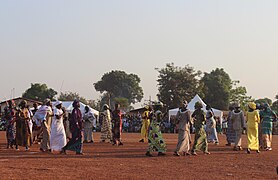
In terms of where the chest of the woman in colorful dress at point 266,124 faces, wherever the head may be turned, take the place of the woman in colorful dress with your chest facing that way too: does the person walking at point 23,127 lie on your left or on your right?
on your left

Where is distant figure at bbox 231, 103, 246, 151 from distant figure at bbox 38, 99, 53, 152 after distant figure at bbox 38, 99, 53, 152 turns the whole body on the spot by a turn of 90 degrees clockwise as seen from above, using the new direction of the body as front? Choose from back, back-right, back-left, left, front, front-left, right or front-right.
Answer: left

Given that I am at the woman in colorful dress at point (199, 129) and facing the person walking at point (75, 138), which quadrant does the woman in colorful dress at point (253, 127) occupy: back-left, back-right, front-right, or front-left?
back-right
